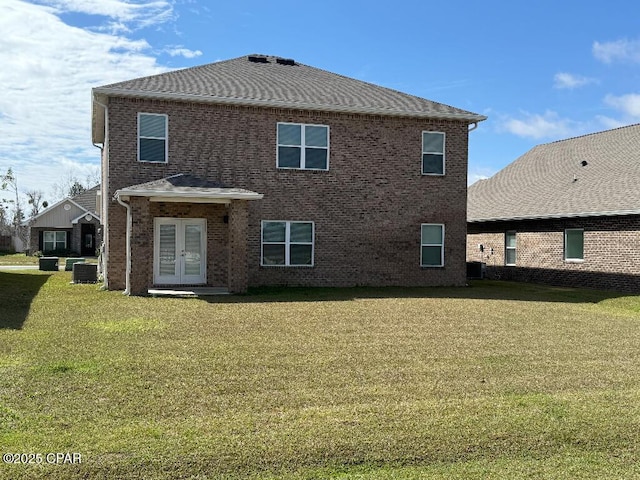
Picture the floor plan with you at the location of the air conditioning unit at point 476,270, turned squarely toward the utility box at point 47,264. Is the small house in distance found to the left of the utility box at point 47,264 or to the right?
right

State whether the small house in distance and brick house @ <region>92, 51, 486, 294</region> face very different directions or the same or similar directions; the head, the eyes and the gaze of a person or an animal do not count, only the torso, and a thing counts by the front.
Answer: very different directions

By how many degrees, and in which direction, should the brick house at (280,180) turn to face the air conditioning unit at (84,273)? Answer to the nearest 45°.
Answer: approximately 90° to its left

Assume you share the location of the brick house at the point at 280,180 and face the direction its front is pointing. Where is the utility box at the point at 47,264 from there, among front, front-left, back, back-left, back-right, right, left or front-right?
front-left

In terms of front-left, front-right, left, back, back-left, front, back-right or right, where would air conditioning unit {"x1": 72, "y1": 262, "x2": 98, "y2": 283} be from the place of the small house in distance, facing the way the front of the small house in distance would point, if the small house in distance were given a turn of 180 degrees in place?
back

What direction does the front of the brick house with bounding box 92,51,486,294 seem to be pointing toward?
away from the camera

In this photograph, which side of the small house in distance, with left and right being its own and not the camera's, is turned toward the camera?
front

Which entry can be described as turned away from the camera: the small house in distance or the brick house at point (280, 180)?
the brick house

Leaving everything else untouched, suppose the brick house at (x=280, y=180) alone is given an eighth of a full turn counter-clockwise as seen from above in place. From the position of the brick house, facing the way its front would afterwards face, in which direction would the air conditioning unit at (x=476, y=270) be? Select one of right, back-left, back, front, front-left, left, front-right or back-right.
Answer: right

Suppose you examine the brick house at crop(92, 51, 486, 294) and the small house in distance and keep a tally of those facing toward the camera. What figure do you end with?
1
